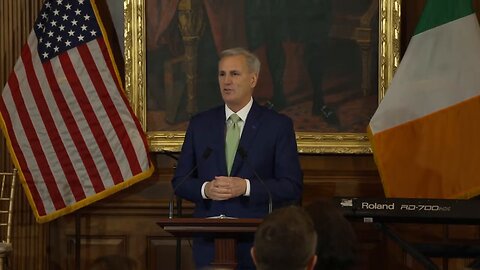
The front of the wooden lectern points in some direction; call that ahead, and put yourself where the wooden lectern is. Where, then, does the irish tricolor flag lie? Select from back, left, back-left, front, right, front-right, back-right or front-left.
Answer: back-left

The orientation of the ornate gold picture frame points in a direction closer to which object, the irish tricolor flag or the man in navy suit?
the man in navy suit

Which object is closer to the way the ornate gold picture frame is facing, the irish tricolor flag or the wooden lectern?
the wooden lectern

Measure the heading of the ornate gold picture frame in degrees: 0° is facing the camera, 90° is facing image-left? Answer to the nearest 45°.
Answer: approximately 0°

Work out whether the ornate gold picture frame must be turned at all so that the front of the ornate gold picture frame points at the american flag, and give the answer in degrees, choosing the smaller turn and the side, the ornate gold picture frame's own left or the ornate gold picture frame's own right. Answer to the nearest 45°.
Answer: approximately 90° to the ornate gold picture frame's own right

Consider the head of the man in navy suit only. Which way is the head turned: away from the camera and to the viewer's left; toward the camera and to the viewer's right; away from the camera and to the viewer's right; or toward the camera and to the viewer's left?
toward the camera and to the viewer's left

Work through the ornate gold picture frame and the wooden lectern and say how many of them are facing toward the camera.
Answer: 2

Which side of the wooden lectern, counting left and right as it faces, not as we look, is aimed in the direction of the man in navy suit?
back
